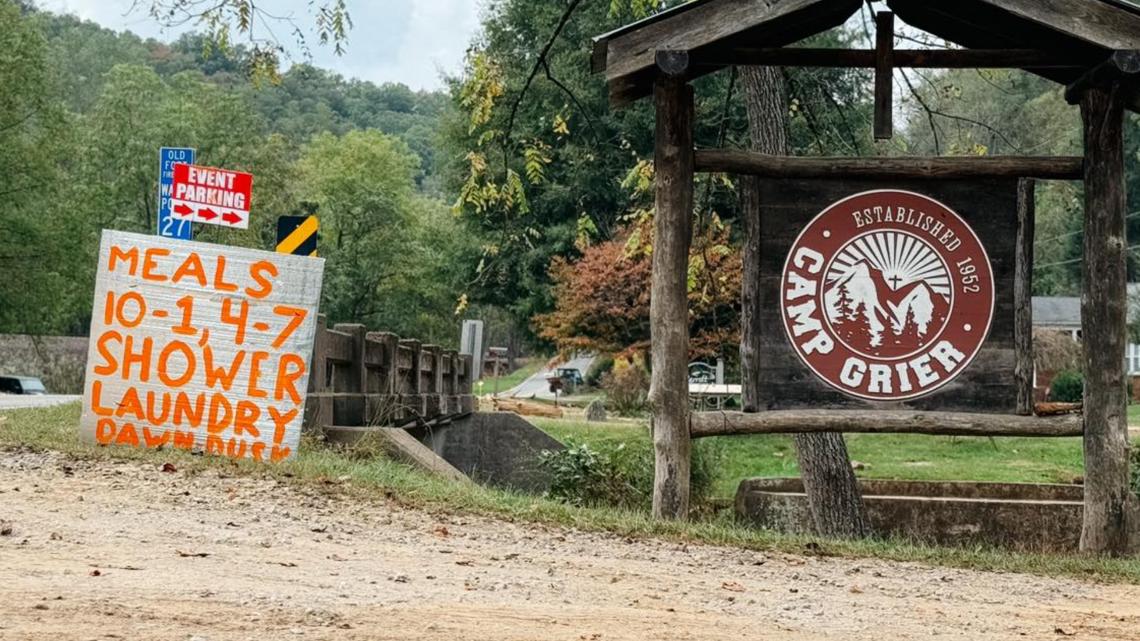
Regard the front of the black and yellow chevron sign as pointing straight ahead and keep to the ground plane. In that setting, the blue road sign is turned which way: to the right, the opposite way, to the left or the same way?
the same way

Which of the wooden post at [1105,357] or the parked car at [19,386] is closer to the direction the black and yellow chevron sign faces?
the wooden post

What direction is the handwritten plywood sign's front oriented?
toward the camera

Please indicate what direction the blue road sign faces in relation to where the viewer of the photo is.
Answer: facing the viewer

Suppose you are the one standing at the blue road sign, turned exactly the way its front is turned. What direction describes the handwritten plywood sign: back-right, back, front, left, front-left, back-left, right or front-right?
front

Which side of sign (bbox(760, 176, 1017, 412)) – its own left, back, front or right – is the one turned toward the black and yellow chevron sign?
right

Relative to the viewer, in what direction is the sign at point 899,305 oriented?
toward the camera

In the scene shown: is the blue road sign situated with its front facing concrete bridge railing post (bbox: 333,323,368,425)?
no

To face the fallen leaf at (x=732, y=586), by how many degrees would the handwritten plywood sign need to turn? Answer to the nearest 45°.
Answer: approximately 45° to its left

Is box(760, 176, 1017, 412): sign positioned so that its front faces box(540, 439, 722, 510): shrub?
no

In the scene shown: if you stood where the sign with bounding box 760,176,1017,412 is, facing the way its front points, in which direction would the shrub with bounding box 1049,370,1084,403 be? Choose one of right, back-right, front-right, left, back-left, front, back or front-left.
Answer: back

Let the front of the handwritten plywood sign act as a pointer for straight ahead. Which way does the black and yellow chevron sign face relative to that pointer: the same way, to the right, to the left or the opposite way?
the same way

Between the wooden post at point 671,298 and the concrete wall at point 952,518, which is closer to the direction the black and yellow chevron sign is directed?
the wooden post

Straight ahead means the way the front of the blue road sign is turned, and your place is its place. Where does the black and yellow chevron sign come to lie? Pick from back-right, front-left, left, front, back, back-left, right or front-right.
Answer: front-left
